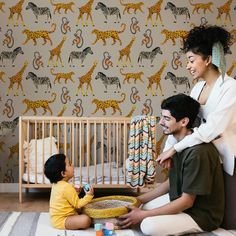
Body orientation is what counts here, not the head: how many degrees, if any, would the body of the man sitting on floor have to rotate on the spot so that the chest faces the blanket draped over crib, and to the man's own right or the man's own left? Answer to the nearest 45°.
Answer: approximately 90° to the man's own right

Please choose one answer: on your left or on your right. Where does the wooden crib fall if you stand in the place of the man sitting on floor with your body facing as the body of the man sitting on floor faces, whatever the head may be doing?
on your right

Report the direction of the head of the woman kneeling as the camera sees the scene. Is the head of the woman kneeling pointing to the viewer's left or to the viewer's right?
to the viewer's left

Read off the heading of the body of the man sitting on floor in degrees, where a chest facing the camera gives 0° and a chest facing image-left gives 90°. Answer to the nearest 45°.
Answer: approximately 90°
